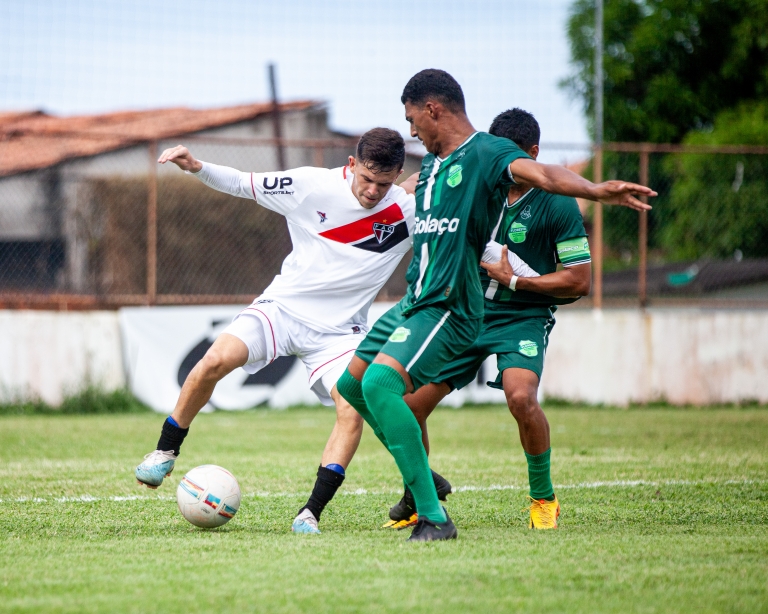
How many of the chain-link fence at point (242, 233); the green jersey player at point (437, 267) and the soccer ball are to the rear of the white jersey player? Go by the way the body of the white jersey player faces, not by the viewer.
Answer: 1

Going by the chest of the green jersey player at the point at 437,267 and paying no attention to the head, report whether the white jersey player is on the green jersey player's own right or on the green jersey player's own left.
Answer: on the green jersey player's own right

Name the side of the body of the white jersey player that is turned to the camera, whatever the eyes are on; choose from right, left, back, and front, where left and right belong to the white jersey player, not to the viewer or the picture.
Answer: front

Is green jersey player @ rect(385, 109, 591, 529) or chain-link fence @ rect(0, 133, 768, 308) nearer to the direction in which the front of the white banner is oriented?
the green jersey player

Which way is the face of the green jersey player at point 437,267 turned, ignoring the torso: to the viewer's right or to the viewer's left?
to the viewer's left

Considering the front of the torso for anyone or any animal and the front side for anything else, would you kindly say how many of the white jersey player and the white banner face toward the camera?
2

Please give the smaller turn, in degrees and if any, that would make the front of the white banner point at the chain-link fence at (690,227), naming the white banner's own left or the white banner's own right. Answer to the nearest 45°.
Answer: approximately 90° to the white banner's own left

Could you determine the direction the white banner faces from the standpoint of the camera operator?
facing the viewer

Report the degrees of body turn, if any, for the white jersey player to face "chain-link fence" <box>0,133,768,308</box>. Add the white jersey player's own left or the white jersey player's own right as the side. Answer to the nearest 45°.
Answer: approximately 180°

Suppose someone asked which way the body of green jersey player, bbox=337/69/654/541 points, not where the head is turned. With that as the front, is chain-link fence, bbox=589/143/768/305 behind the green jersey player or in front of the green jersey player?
behind

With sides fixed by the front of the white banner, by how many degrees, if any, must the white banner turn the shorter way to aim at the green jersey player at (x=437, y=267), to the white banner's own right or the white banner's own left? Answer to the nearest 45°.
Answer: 0° — it already faces them

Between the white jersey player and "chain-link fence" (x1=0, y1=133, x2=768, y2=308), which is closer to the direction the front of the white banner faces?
the white jersey player
